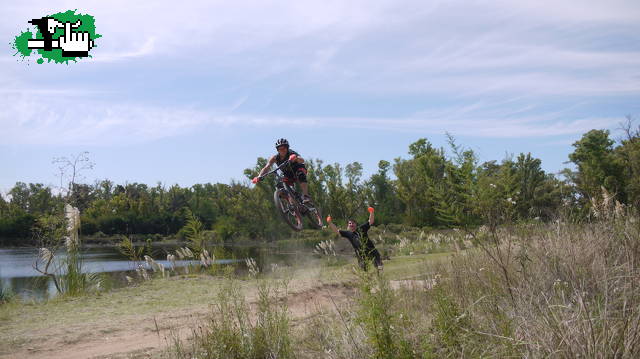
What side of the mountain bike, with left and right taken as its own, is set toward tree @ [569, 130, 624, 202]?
back

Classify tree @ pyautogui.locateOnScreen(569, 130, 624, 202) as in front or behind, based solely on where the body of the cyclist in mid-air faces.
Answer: behind

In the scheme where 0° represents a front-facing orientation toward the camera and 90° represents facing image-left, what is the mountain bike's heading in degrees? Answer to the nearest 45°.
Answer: approximately 45°
